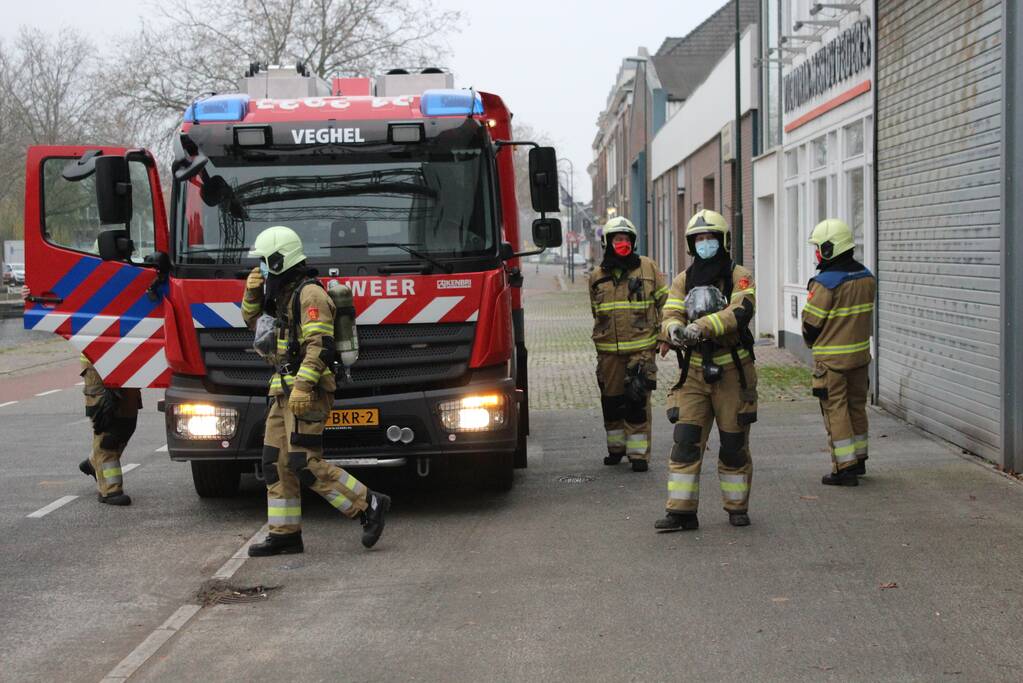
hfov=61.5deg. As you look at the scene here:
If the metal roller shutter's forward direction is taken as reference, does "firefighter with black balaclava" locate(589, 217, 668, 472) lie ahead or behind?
ahead

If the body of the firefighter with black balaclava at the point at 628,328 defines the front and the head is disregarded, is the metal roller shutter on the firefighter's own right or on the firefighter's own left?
on the firefighter's own left

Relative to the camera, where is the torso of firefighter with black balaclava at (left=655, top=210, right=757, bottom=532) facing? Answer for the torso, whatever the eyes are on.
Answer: toward the camera

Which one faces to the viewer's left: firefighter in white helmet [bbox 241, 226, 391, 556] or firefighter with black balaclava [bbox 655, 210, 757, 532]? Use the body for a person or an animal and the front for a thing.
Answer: the firefighter in white helmet

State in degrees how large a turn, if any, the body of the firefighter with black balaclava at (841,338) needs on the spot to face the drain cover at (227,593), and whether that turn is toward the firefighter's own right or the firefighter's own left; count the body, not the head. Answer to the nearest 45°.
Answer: approximately 90° to the firefighter's own left

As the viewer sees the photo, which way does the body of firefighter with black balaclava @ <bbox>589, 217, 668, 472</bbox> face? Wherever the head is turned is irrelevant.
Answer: toward the camera

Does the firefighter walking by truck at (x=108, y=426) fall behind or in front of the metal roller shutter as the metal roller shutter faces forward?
in front
